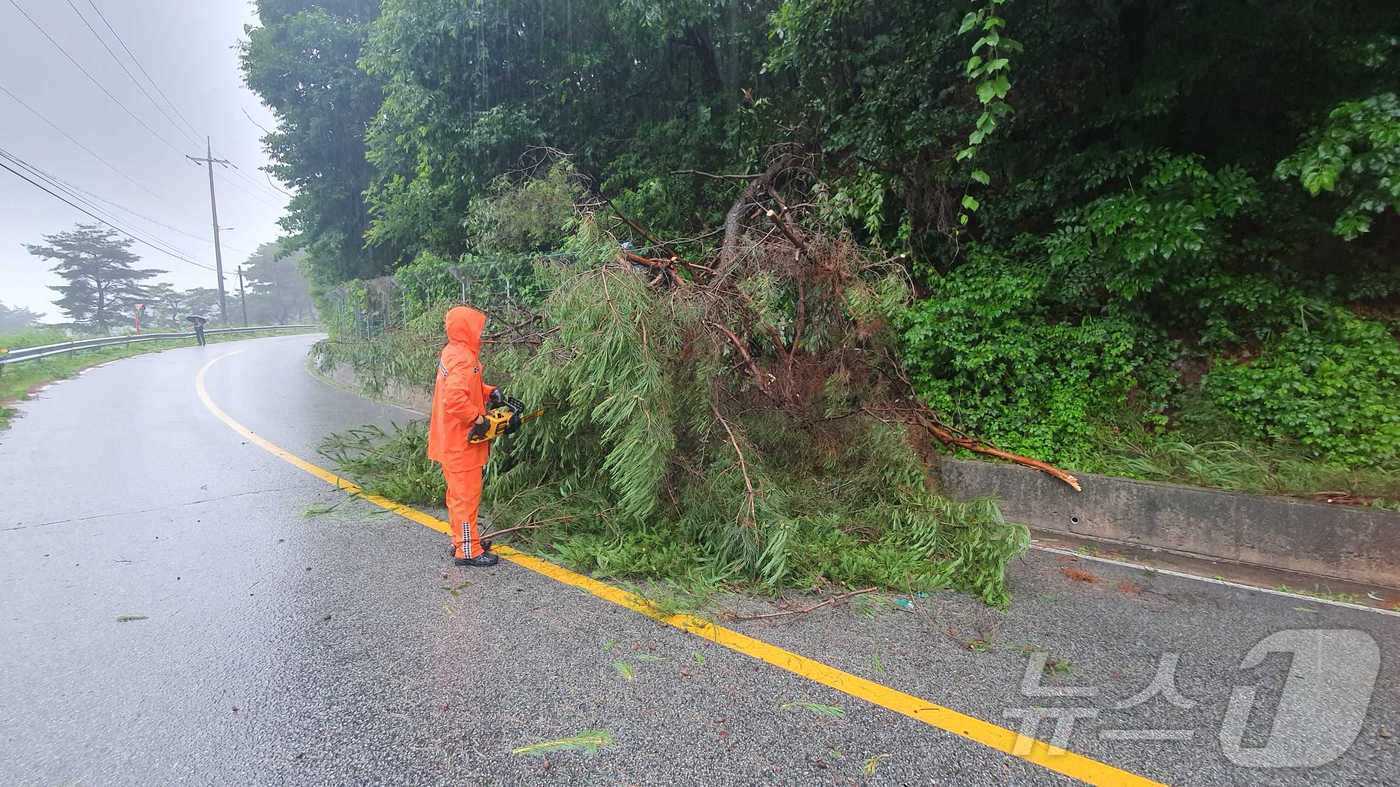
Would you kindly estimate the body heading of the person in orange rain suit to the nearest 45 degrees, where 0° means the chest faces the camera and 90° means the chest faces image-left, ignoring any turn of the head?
approximately 270°

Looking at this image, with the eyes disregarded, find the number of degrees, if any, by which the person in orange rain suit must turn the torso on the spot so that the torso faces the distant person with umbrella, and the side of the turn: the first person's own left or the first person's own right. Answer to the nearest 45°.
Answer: approximately 90° to the first person's own left

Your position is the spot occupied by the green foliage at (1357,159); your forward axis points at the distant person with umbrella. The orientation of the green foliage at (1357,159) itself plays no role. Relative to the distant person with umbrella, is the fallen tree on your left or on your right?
left

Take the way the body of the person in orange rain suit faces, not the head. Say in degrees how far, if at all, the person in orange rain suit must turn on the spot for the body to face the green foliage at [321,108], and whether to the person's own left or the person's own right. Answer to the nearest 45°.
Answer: approximately 90° to the person's own left

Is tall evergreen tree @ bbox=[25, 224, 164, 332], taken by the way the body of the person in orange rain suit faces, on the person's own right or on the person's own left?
on the person's own left

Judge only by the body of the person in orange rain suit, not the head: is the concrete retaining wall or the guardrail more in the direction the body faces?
the concrete retaining wall

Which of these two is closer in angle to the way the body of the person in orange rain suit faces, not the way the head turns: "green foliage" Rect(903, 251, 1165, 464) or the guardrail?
the green foliage

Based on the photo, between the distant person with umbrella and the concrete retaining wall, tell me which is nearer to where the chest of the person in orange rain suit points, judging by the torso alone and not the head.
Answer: the concrete retaining wall

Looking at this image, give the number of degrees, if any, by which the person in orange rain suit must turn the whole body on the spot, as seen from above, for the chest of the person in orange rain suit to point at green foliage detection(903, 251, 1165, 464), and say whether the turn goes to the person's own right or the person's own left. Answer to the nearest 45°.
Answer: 0° — they already face it
